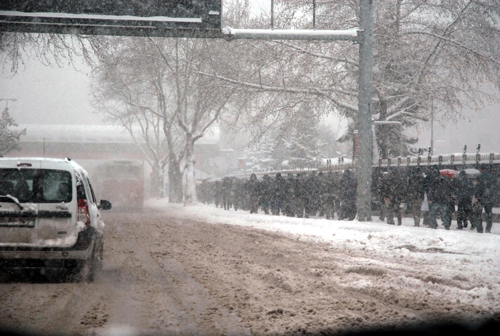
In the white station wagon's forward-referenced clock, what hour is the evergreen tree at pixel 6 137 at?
The evergreen tree is roughly at 12 o'clock from the white station wagon.

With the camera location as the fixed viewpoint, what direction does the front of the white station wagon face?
facing away from the viewer

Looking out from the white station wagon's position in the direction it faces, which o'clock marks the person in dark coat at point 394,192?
The person in dark coat is roughly at 2 o'clock from the white station wagon.

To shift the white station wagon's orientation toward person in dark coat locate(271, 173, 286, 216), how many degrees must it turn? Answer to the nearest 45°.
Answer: approximately 45° to its right

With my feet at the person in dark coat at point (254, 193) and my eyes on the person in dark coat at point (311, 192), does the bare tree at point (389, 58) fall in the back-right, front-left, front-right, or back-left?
front-left

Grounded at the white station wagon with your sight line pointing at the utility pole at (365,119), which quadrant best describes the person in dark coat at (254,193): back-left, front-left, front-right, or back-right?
front-left

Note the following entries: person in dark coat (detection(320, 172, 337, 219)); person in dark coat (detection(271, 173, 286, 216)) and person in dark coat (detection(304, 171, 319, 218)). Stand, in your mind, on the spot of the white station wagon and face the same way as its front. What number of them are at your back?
0

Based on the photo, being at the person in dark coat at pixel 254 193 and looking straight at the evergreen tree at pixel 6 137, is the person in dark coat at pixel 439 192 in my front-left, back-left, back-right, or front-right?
back-left

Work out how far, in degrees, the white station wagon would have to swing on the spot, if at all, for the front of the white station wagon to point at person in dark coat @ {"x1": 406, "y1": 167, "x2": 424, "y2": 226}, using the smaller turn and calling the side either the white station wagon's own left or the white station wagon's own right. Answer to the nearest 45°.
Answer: approximately 45° to the white station wagon's own right

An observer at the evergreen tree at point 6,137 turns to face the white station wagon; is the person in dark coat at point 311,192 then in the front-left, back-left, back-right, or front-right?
front-left

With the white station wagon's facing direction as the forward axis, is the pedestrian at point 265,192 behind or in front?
in front

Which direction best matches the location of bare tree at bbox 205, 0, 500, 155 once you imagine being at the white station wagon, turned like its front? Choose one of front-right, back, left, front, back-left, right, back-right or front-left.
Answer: front-right
